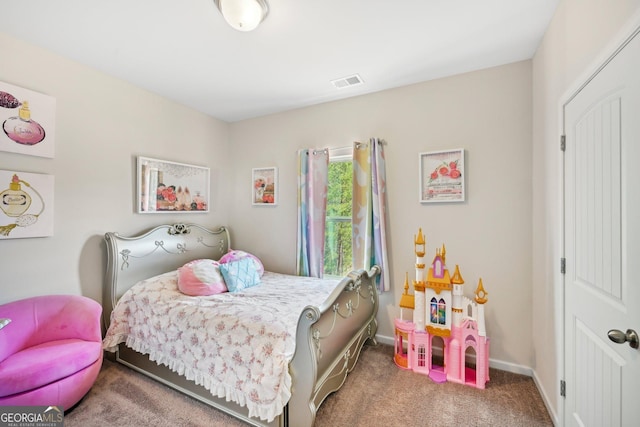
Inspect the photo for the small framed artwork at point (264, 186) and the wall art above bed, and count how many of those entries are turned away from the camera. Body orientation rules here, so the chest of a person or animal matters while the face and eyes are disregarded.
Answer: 0

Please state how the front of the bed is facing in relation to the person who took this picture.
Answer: facing the viewer and to the right of the viewer

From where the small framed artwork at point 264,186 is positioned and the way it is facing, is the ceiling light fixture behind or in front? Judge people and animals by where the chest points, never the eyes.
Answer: in front

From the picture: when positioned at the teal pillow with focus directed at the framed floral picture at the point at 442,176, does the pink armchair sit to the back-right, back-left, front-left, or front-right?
back-right

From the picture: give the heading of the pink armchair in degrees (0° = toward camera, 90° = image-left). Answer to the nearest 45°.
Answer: approximately 315°

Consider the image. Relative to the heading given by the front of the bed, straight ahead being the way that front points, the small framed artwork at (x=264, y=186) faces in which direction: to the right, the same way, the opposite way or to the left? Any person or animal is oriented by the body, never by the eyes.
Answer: to the right

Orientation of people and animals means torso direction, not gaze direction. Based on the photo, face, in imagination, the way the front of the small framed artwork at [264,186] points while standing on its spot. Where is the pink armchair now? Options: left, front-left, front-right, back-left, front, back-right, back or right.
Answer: front

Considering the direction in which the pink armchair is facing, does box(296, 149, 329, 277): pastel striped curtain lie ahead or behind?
ahead

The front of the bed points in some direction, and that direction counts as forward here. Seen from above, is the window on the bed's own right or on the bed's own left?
on the bed's own left

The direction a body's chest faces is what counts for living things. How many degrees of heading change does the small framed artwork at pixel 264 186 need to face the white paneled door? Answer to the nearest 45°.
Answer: approximately 90° to its left

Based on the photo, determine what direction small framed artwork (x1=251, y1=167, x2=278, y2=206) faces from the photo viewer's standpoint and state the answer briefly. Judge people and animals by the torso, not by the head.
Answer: facing the viewer and to the left of the viewer

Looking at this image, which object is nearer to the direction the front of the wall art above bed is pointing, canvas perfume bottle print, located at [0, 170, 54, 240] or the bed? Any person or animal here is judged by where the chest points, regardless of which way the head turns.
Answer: the bed
